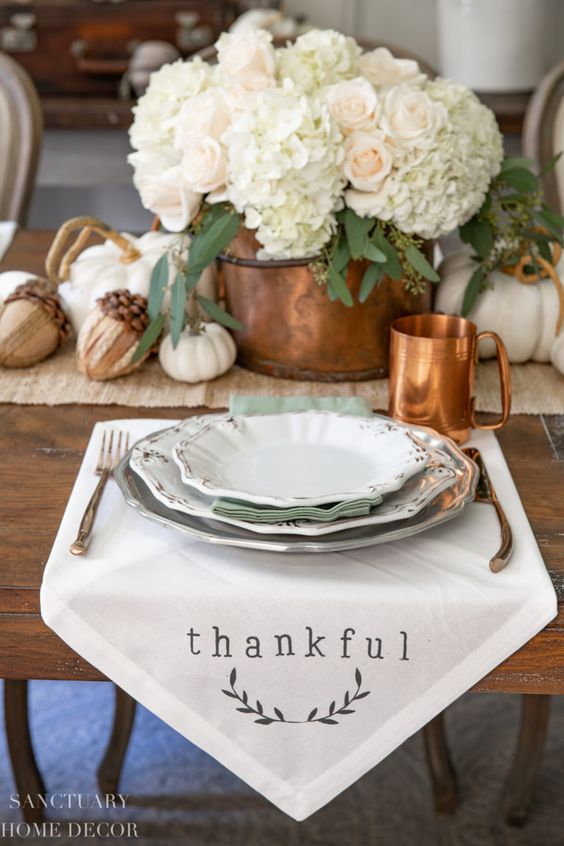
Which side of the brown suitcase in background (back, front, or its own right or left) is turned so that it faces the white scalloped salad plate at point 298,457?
front

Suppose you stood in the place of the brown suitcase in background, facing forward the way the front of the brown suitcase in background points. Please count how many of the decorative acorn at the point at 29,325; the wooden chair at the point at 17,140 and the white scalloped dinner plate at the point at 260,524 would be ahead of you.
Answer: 3

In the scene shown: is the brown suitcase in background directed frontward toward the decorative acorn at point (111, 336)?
yes

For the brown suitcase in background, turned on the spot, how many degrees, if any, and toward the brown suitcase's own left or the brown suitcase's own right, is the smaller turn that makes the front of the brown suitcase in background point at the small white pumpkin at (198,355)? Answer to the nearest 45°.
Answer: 0° — it already faces it

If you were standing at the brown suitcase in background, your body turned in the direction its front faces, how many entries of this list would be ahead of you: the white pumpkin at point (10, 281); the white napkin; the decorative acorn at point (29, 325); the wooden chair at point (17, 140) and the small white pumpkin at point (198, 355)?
5

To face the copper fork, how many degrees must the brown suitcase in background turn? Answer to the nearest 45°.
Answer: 0° — it already faces it

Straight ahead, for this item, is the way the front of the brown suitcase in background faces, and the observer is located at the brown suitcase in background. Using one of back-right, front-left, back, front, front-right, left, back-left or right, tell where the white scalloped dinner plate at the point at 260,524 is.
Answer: front

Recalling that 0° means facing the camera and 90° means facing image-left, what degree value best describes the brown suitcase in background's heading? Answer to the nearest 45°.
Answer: approximately 0°

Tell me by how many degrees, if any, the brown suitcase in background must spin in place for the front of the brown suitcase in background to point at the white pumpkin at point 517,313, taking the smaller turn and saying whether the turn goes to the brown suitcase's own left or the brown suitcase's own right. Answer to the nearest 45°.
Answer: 0° — it already faces it

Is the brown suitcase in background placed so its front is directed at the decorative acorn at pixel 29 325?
yes

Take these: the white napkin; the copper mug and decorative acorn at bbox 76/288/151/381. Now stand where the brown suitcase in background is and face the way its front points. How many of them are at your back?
0

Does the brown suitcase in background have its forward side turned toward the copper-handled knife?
yes

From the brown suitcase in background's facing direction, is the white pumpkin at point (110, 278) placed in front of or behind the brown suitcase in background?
in front

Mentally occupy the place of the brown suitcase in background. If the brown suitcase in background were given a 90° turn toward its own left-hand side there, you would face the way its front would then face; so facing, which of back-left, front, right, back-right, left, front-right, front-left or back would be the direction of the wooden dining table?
right

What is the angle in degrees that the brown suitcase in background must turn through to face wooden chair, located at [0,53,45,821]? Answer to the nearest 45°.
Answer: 0° — it already faces it

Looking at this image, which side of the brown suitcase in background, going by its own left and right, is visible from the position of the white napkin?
front
